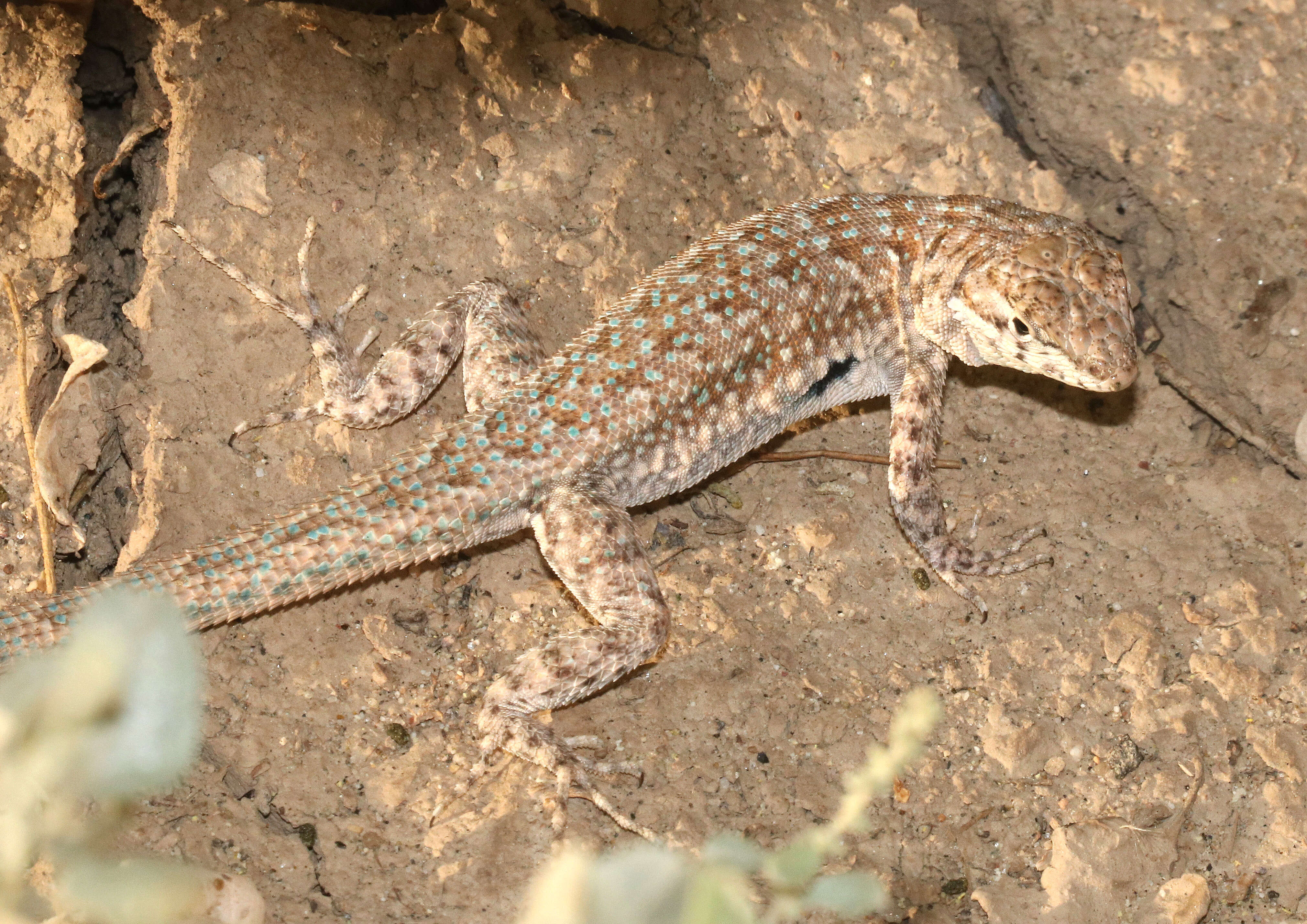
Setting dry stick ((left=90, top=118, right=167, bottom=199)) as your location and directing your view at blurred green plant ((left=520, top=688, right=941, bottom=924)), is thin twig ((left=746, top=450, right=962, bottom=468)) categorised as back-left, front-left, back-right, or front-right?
front-left

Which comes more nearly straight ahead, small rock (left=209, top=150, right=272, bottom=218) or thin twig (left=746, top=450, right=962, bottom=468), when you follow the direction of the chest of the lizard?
the thin twig

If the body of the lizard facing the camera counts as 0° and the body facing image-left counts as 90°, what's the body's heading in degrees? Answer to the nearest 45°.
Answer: approximately 270°

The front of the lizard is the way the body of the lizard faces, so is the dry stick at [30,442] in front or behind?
behind

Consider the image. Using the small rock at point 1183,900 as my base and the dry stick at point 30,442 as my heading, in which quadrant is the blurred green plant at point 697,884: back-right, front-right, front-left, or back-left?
front-left

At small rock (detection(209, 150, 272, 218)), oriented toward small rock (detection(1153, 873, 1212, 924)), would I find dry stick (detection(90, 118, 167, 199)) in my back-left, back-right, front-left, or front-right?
back-right

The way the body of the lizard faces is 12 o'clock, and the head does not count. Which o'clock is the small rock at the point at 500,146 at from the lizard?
The small rock is roughly at 8 o'clock from the lizard.

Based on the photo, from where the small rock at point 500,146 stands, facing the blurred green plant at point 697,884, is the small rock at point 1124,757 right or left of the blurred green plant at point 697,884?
left

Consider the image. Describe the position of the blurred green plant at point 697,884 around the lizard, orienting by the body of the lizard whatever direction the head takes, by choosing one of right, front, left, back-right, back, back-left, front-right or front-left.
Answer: right

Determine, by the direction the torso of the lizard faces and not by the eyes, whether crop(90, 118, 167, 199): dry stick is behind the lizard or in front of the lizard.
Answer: behind
